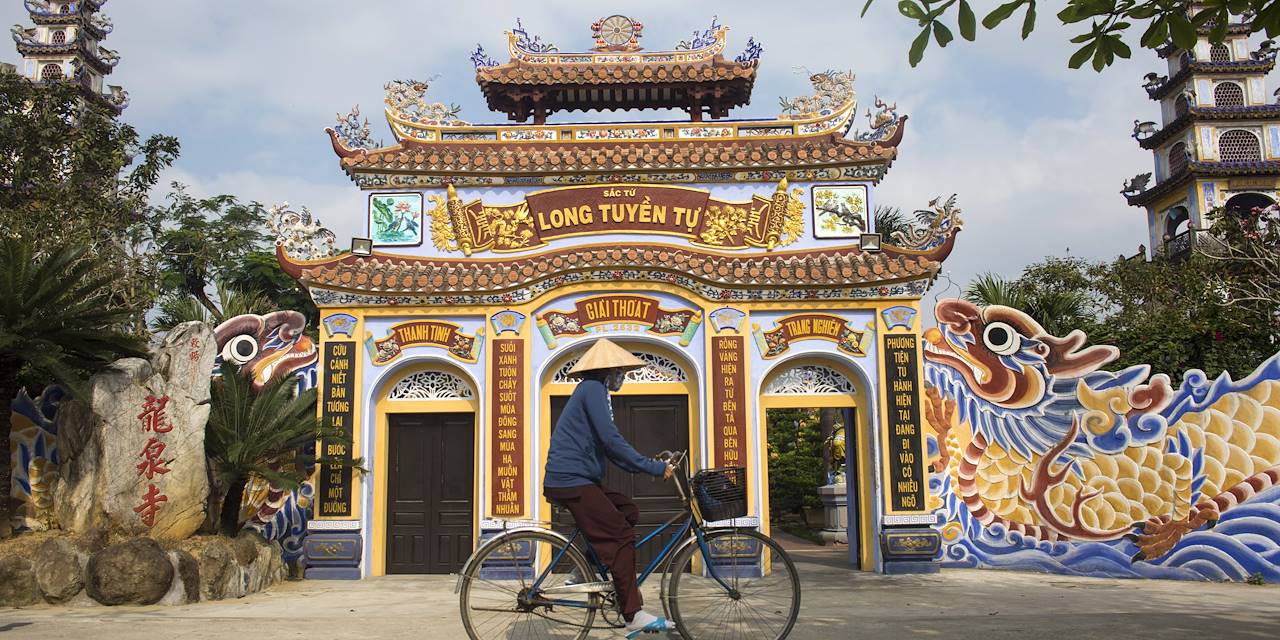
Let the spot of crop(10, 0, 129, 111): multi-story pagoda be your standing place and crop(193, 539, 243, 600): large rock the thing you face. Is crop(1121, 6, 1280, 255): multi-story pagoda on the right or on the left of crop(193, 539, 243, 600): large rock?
left

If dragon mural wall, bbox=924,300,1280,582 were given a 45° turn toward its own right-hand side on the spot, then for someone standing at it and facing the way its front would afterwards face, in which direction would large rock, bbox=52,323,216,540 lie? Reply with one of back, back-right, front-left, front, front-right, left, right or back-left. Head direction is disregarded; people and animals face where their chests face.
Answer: front

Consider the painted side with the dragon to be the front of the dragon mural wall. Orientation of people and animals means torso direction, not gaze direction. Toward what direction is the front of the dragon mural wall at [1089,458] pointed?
toward the camera

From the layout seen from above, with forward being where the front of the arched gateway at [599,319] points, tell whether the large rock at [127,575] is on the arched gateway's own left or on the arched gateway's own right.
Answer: on the arched gateway's own right

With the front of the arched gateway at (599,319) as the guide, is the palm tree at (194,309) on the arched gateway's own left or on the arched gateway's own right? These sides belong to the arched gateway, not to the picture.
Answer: on the arched gateway's own right

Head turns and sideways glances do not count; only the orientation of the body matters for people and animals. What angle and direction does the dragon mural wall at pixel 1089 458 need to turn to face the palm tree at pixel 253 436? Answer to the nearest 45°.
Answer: approximately 45° to its right

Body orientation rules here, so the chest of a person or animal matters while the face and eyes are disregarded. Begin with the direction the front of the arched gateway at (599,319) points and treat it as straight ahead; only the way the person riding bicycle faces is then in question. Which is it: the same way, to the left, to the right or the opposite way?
to the left

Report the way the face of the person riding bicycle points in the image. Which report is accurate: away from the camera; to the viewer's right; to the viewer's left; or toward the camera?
to the viewer's right

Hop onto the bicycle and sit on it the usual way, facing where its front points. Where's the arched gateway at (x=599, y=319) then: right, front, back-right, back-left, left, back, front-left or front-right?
left

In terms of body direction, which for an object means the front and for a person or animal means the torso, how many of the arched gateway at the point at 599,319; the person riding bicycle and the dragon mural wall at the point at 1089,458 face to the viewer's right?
1

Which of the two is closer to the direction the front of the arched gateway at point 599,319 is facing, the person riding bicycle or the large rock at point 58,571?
the person riding bicycle

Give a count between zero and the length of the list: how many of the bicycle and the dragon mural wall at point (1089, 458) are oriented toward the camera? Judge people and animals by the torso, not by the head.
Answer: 1

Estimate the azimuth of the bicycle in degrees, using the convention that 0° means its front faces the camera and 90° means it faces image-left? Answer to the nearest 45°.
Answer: approximately 270°

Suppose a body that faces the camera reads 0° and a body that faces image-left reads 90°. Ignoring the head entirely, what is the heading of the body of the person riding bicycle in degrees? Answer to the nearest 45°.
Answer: approximately 270°

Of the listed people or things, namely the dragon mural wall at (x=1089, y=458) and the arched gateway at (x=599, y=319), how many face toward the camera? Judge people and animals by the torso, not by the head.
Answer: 2

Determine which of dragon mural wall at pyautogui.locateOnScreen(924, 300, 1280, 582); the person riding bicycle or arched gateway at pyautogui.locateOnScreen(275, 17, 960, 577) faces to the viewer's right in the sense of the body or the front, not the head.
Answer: the person riding bicycle
